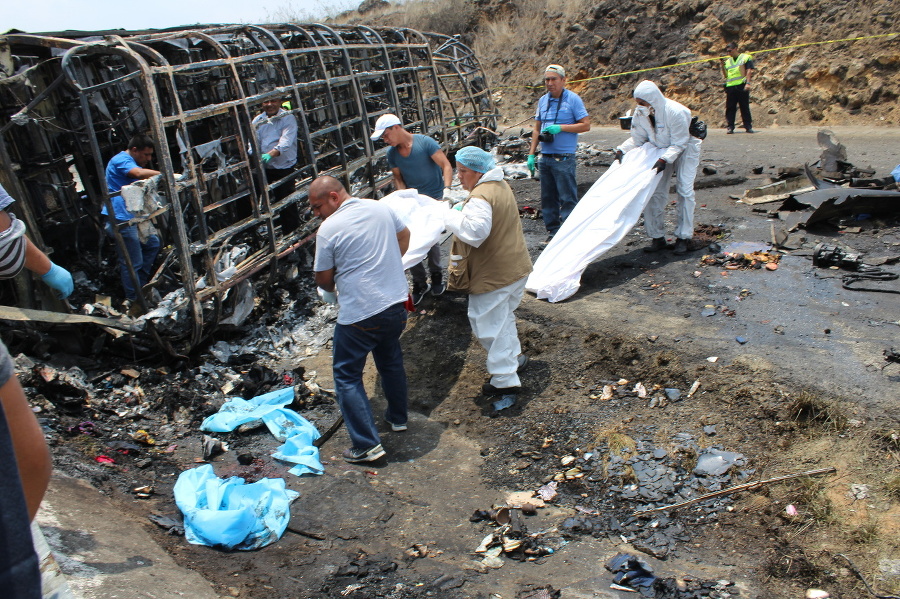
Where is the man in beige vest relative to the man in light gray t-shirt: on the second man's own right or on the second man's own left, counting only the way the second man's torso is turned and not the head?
on the second man's own right

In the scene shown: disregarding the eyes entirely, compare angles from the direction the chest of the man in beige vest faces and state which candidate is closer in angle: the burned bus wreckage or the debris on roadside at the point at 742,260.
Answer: the burned bus wreckage

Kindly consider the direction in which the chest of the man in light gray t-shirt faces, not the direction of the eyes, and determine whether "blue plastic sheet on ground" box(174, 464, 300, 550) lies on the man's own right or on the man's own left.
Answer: on the man's own left

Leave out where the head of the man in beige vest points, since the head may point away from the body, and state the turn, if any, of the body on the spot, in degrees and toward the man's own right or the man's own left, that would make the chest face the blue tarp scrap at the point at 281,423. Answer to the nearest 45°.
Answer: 0° — they already face it

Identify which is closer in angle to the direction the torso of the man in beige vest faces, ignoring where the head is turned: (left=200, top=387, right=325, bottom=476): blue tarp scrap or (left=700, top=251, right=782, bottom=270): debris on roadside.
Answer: the blue tarp scrap

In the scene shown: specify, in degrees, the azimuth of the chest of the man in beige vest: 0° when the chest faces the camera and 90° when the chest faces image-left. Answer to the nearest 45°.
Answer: approximately 90°

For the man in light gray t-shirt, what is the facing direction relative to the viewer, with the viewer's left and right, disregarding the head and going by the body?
facing away from the viewer and to the left of the viewer

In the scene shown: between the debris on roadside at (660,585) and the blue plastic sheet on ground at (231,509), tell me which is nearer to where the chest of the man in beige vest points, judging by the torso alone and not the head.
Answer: the blue plastic sheet on ground

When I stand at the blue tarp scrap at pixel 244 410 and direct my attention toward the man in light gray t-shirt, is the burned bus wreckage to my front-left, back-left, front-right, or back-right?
back-left

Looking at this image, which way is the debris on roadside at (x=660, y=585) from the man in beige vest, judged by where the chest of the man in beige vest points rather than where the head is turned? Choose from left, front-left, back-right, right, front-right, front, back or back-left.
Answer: left

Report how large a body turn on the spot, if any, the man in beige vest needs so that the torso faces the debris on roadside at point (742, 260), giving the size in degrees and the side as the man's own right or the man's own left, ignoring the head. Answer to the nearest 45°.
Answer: approximately 135° to the man's own right
